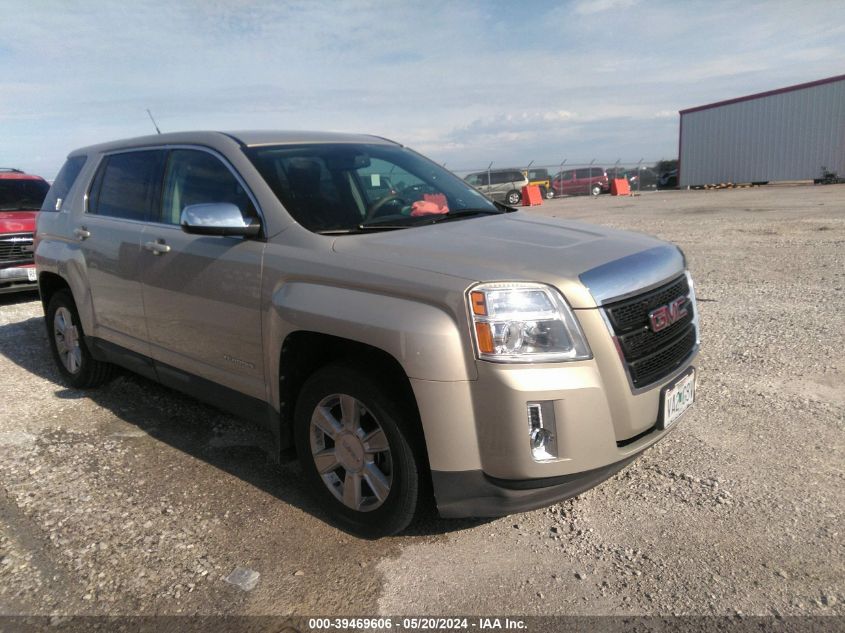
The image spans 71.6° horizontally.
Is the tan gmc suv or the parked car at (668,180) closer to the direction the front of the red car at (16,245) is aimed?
the tan gmc suv

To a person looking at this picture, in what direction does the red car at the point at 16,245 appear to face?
facing the viewer

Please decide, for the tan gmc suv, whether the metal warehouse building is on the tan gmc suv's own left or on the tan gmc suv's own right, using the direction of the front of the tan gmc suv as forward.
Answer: on the tan gmc suv's own left

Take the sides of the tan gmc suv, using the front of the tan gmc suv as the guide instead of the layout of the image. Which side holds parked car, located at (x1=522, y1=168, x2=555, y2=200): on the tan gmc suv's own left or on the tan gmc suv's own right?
on the tan gmc suv's own left

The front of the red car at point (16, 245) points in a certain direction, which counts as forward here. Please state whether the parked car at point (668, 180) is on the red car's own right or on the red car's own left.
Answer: on the red car's own left

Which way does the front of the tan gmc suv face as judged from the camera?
facing the viewer and to the right of the viewer

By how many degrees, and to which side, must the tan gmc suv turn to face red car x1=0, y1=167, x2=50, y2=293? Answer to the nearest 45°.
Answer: approximately 180°

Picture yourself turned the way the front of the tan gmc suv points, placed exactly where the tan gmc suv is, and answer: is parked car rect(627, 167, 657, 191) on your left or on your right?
on your left
